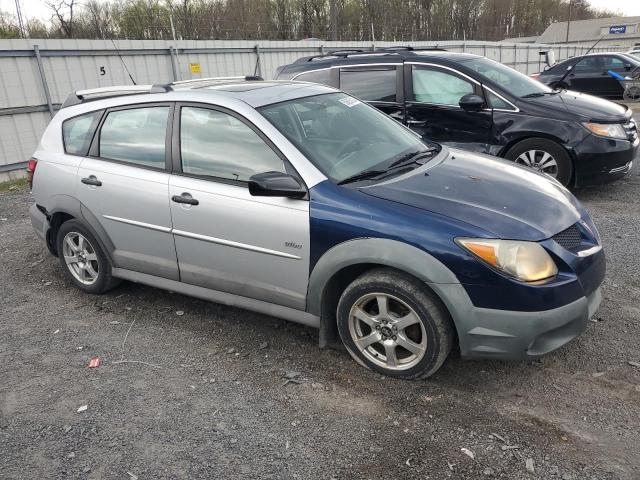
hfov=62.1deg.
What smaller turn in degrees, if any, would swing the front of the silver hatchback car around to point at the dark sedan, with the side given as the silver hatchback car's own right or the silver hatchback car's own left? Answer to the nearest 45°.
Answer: approximately 90° to the silver hatchback car's own left

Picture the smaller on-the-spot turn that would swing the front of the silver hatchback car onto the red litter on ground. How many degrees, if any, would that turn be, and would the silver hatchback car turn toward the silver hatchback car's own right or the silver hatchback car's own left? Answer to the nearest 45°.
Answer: approximately 135° to the silver hatchback car's own right

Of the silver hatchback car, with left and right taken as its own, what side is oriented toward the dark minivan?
left

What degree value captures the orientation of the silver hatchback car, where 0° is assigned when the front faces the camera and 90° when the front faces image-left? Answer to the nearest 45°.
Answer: approximately 315°

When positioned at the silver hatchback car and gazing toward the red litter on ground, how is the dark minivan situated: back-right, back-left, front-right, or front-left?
back-right
